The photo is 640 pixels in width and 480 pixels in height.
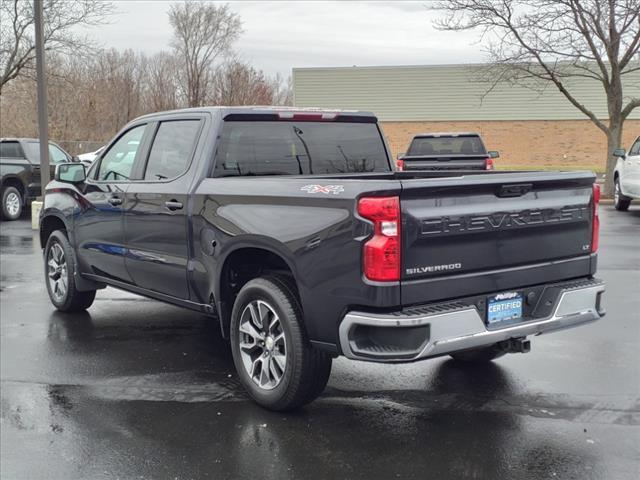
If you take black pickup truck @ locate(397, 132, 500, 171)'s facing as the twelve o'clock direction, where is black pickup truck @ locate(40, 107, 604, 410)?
black pickup truck @ locate(40, 107, 604, 410) is roughly at 6 o'clock from black pickup truck @ locate(397, 132, 500, 171).

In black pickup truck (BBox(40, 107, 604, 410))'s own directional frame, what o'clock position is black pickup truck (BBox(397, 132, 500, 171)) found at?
black pickup truck (BBox(397, 132, 500, 171)) is roughly at 2 o'clock from black pickup truck (BBox(40, 107, 604, 410)).

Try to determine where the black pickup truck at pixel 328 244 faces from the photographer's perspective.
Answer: facing away from the viewer and to the left of the viewer

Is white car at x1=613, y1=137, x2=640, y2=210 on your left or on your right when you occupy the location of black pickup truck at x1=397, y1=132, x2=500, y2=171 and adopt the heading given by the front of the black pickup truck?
on your right

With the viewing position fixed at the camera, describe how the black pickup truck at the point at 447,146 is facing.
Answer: facing away from the viewer

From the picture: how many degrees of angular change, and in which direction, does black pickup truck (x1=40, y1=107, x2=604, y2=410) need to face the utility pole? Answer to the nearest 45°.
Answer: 0° — it already faces it

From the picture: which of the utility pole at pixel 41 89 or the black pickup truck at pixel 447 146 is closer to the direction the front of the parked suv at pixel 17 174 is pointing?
the black pickup truck

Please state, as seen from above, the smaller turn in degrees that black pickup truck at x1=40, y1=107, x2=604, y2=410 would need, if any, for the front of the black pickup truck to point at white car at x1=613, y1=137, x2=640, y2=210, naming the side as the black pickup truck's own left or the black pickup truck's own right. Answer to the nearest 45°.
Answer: approximately 90° to the black pickup truck's own right
